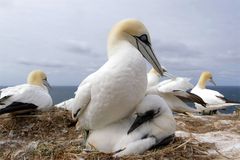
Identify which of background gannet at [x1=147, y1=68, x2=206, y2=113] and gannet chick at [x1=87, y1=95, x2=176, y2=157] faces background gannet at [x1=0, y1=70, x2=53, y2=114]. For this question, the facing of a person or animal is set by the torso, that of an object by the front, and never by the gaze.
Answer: background gannet at [x1=147, y1=68, x2=206, y2=113]

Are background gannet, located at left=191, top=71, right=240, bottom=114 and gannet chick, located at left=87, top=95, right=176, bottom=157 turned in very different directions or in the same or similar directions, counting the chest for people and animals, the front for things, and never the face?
very different directions

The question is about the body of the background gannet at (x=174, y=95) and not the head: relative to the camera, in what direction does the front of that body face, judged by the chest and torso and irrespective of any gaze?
to the viewer's left

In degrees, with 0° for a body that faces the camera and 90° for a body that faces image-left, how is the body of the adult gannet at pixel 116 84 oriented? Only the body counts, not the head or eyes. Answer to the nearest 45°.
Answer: approximately 315°

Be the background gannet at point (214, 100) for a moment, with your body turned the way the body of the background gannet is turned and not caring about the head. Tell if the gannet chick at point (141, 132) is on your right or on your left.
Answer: on your left

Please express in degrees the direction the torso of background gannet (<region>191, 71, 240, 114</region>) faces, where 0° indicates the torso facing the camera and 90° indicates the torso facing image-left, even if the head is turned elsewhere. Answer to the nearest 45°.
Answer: approximately 90°

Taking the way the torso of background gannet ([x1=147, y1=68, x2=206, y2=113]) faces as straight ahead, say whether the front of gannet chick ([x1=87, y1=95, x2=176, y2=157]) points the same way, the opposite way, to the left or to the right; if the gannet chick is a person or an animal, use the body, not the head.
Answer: the opposite way

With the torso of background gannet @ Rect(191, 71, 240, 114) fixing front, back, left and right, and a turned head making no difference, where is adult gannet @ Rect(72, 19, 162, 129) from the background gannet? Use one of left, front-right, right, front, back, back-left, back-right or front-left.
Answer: left

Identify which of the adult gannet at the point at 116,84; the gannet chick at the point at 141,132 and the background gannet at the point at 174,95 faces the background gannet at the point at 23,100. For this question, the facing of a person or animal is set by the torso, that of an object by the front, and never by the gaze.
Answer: the background gannet at the point at 174,95
